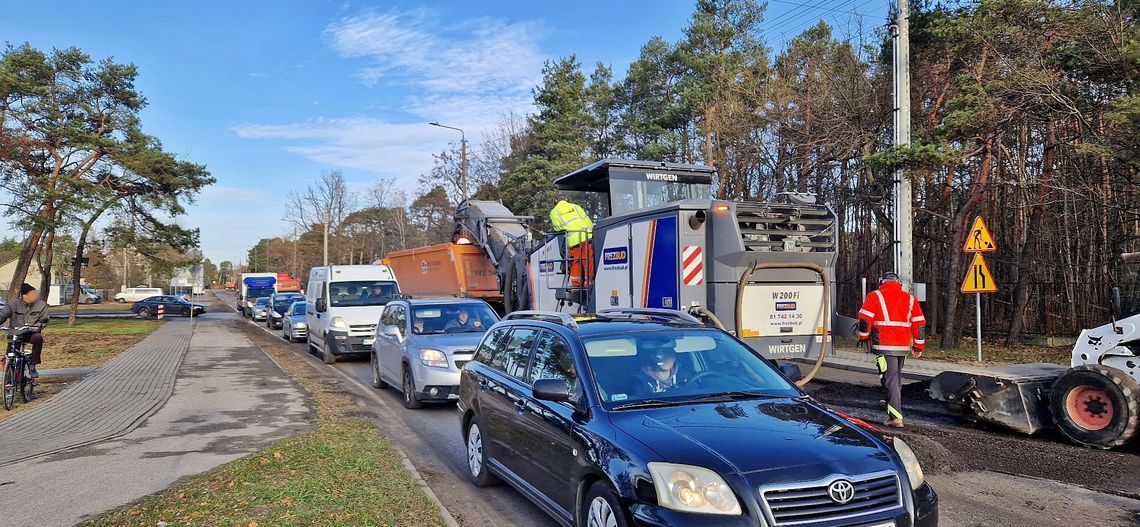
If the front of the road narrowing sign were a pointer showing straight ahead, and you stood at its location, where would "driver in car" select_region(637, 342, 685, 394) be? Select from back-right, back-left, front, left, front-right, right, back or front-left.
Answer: front

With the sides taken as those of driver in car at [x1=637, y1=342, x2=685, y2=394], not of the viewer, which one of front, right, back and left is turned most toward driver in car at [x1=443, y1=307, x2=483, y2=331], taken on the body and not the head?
back

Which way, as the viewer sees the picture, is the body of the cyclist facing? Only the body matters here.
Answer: toward the camera

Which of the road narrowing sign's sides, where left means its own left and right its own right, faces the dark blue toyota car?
front

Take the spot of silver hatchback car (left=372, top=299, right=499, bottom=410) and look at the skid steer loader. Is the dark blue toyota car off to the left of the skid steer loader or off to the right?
right

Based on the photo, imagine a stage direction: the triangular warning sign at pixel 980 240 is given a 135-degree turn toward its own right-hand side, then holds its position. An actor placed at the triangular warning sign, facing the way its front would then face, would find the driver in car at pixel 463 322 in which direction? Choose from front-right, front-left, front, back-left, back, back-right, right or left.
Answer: left

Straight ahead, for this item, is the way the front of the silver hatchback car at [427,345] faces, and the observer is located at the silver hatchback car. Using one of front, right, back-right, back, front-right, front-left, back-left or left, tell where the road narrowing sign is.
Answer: front-left

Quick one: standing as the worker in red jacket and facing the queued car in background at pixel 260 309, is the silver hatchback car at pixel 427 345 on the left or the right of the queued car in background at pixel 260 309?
left

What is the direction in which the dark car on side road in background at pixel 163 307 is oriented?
to the viewer's right

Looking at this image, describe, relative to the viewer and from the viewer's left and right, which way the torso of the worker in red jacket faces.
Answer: facing away from the viewer

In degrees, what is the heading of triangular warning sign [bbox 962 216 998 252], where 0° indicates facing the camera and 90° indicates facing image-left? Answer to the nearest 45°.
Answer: approximately 0°

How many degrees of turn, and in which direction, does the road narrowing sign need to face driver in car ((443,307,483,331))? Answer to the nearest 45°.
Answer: approximately 45° to its right

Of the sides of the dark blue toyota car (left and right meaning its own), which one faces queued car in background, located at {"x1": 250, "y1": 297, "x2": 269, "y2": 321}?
back

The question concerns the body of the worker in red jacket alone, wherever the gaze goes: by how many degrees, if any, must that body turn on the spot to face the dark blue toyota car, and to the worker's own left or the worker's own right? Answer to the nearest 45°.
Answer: approximately 180°

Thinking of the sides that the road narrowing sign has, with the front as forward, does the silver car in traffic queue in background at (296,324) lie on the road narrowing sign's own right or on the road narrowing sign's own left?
on the road narrowing sign's own right
